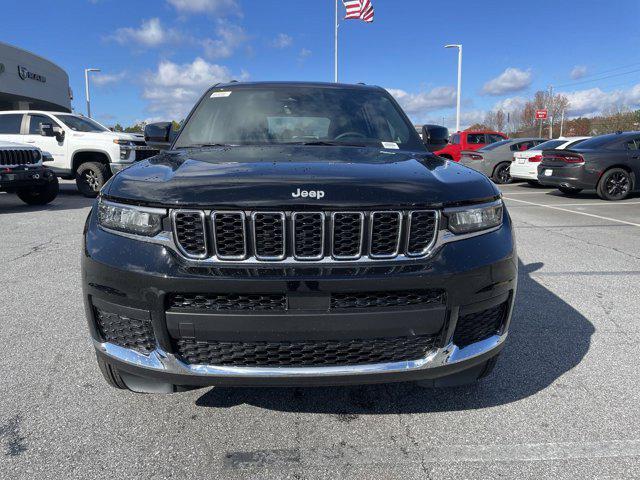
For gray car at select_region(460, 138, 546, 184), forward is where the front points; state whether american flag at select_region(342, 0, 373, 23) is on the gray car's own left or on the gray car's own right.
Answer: on the gray car's own left

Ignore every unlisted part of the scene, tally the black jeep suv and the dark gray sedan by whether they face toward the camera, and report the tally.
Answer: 1

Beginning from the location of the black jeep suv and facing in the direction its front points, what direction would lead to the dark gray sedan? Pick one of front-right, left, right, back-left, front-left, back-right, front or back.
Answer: back-left

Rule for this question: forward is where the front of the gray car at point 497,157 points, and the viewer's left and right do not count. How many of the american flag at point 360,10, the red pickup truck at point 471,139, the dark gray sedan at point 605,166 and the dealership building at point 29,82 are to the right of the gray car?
1

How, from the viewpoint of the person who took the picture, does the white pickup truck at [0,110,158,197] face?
facing the viewer and to the right of the viewer

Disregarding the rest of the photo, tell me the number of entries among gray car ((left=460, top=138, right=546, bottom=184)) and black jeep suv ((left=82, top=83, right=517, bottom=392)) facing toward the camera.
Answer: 1

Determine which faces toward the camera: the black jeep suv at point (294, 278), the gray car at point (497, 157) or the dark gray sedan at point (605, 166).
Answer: the black jeep suv

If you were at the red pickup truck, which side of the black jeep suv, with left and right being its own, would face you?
back

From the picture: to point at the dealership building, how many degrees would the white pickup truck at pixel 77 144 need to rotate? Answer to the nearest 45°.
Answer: approximately 135° to its left

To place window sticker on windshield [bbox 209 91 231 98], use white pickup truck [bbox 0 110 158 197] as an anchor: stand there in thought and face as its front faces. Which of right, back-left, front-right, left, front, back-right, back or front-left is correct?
front-right

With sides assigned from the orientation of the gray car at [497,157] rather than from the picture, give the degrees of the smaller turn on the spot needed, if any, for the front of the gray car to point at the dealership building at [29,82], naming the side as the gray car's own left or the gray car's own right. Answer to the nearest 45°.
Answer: approximately 135° to the gray car's own left

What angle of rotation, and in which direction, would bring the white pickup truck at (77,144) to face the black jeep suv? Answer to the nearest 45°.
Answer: approximately 45° to its right

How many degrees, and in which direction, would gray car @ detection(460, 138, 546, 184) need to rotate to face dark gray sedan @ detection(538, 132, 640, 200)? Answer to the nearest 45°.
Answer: approximately 90° to its right

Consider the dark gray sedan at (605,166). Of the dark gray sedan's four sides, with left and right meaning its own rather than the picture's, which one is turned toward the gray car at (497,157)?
left

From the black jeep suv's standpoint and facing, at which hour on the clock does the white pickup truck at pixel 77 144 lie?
The white pickup truck is roughly at 5 o'clock from the black jeep suv.

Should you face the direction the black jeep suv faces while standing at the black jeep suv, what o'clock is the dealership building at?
The dealership building is roughly at 5 o'clock from the black jeep suv.

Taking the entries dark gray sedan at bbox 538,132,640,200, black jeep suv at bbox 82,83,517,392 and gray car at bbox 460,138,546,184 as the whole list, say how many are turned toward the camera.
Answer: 1

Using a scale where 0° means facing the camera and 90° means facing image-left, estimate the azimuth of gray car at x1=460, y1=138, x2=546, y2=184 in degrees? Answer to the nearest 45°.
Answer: approximately 225°

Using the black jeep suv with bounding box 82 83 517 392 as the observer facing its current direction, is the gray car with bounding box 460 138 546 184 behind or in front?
behind

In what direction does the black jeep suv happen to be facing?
toward the camera

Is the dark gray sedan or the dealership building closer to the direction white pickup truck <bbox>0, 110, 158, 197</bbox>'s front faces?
the dark gray sedan
